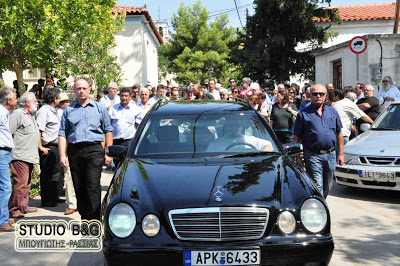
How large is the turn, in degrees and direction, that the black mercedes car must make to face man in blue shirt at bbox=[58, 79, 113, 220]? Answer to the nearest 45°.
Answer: approximately 135° to its right

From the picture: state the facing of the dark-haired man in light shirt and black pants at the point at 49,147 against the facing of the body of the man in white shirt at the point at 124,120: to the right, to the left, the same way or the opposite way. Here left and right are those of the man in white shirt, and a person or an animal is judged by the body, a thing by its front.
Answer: to the left

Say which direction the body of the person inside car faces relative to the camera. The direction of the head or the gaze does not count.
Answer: toward the camera

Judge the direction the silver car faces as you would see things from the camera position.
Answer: facing the viewer and to the left of the viewer

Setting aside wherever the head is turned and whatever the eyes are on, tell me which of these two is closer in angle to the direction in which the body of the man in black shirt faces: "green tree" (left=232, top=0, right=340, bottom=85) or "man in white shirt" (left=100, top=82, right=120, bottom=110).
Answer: the man in white shirt

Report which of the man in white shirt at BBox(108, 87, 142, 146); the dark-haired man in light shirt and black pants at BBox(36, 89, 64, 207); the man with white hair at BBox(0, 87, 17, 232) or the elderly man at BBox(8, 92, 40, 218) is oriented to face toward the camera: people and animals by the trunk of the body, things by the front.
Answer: the man in white shirt

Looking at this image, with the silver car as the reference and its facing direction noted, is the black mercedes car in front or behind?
in front

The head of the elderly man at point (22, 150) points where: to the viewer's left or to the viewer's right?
to the viewer's right

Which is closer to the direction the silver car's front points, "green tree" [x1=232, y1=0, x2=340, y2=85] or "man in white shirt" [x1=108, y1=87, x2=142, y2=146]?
the man in white shirt

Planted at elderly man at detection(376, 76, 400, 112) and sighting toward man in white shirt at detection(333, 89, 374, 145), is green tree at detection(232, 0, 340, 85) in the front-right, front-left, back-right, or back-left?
back-right

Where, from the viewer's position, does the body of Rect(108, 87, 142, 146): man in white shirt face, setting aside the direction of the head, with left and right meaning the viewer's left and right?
facing the viewer

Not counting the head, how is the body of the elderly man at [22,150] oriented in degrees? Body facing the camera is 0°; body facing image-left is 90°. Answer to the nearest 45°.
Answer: approximately 270°

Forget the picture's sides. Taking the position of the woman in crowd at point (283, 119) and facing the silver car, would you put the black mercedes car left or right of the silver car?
right

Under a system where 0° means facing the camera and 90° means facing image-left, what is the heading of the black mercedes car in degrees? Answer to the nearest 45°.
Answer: approximately 0°

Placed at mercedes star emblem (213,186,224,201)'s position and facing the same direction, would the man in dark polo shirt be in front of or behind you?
behind

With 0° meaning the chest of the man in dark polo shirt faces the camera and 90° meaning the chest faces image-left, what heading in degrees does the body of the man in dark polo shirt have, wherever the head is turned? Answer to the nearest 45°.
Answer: approximately 45°

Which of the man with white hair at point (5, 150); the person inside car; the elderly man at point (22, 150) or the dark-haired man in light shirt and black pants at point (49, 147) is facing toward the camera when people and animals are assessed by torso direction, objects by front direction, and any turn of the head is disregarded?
the person inside car
